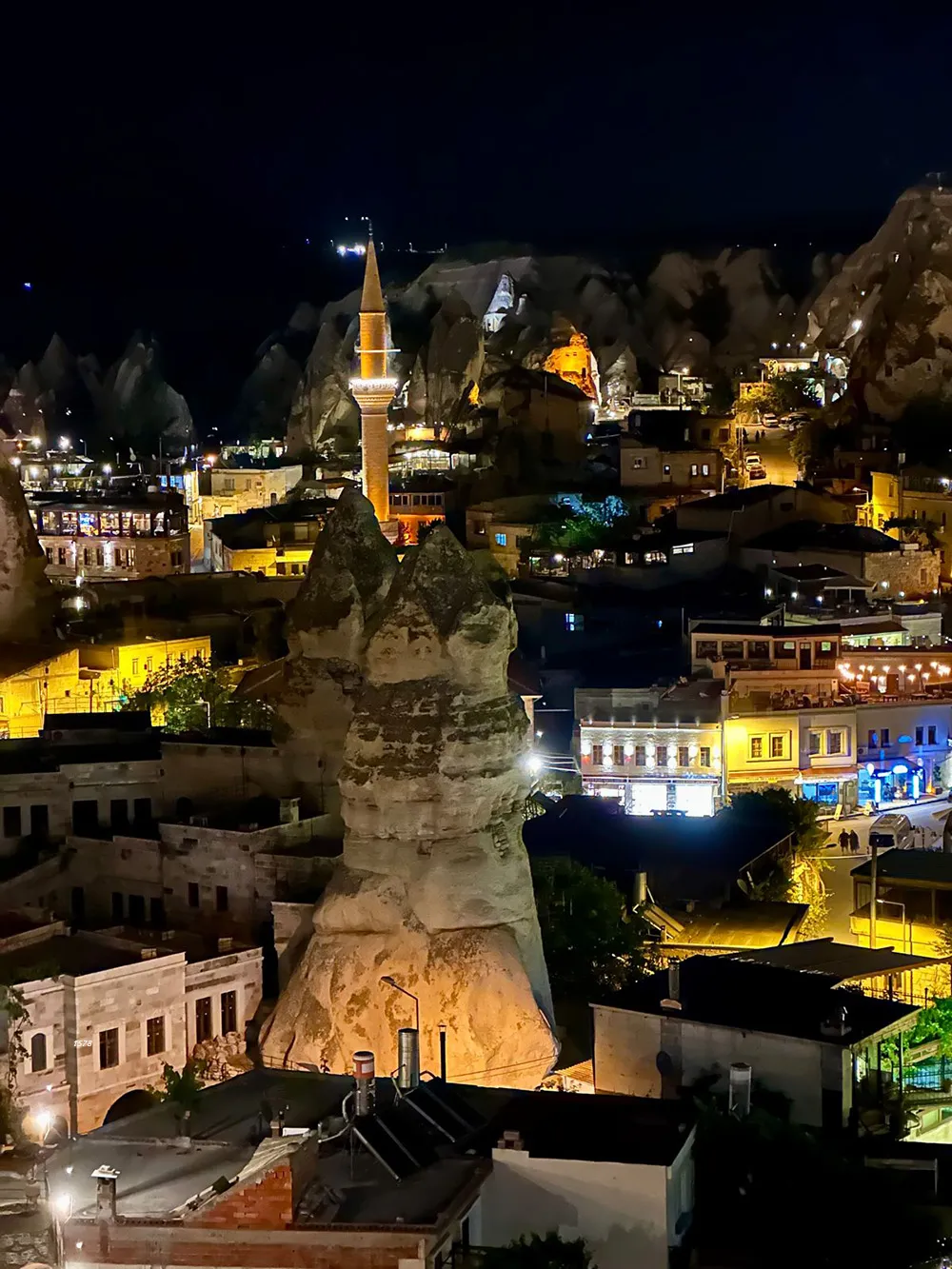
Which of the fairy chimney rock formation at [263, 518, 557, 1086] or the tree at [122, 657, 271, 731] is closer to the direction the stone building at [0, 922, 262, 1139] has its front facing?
the fairy chimney rock formation

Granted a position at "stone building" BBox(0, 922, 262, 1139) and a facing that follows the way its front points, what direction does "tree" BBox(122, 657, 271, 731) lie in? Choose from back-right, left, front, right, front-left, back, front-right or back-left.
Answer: back-left

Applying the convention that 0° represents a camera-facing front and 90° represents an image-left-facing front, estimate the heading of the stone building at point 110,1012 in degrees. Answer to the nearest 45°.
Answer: approximately 315°

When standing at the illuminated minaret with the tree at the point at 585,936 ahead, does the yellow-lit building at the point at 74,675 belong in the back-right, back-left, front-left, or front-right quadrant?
front-right

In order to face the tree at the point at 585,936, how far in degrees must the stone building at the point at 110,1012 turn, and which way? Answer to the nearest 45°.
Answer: approximately 45° to its left

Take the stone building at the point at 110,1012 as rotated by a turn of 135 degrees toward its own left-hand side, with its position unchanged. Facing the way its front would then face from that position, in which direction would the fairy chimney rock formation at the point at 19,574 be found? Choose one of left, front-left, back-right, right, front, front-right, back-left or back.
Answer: front

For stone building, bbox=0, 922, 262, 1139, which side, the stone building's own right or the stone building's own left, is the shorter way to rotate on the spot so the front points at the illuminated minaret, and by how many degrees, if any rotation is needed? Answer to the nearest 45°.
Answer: approximately 135° to the stone building's own left

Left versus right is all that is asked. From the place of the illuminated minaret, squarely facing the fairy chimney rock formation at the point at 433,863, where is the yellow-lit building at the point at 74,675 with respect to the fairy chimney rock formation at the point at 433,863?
right

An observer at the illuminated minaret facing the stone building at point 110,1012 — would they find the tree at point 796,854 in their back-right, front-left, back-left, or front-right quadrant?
front-left

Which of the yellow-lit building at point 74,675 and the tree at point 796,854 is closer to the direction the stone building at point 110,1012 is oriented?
the tree

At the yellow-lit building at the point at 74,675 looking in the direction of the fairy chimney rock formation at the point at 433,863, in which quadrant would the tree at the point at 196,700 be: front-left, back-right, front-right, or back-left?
front-left

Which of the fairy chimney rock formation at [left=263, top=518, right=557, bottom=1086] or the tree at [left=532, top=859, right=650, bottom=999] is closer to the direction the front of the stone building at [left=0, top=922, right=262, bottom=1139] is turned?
the fairy chimney rock formation

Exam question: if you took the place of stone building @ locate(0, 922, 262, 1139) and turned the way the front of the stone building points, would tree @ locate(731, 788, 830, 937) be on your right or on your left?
on your left

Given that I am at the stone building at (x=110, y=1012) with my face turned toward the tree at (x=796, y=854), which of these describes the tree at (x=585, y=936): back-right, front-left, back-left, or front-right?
front-right
